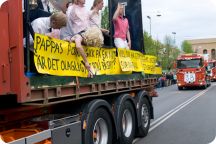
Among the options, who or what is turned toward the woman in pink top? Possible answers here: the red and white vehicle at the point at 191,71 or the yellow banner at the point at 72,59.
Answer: the red and white vehicle

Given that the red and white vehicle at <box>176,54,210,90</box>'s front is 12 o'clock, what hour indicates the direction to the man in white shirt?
The man in white shirt is roughly at 12 o'clock from the red and white vehicle.

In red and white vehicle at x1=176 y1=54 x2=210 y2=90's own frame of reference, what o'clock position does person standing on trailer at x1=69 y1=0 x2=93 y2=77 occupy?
The person standing on trailer is roughly at 12 o'clock from the red and white vehicle.

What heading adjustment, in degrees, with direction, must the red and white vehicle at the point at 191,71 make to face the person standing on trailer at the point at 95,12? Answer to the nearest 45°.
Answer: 0° — it already faces them

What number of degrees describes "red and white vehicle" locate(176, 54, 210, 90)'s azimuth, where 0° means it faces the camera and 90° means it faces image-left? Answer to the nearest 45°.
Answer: approximately 0°

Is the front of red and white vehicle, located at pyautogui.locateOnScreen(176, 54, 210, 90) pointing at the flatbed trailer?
yes

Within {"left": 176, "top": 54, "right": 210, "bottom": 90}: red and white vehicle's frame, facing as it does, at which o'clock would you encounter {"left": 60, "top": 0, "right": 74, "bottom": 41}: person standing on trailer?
The person standing on trailer is roughly at 12 o'clock from the red and white vehicle.
